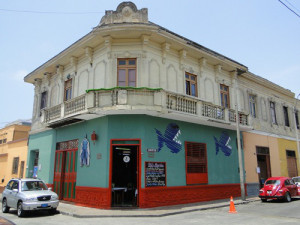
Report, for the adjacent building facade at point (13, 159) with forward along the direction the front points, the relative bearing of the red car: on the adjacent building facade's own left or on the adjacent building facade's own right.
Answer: on the adjacent building facade's own left

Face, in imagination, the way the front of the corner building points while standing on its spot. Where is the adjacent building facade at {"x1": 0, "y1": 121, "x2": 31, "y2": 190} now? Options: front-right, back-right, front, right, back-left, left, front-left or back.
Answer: back-right

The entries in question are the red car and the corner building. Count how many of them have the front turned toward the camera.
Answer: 1

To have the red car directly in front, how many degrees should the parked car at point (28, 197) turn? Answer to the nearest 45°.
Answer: approximately 45° to its left

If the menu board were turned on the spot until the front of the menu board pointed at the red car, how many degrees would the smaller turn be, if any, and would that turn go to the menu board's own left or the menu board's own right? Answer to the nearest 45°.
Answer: approximately 90° to the menu board's own left

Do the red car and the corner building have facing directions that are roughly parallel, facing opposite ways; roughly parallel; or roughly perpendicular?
roughly perpendicular

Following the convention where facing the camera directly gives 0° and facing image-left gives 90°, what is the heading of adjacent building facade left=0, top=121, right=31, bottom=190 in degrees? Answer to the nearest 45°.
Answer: approximately 45°

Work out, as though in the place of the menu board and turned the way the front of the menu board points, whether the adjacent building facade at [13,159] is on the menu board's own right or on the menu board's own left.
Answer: on the menu board's own right

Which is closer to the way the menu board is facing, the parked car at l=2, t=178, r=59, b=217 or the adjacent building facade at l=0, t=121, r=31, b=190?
the parked car

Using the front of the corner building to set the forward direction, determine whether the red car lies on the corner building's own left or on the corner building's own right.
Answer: on the corner building's own left
